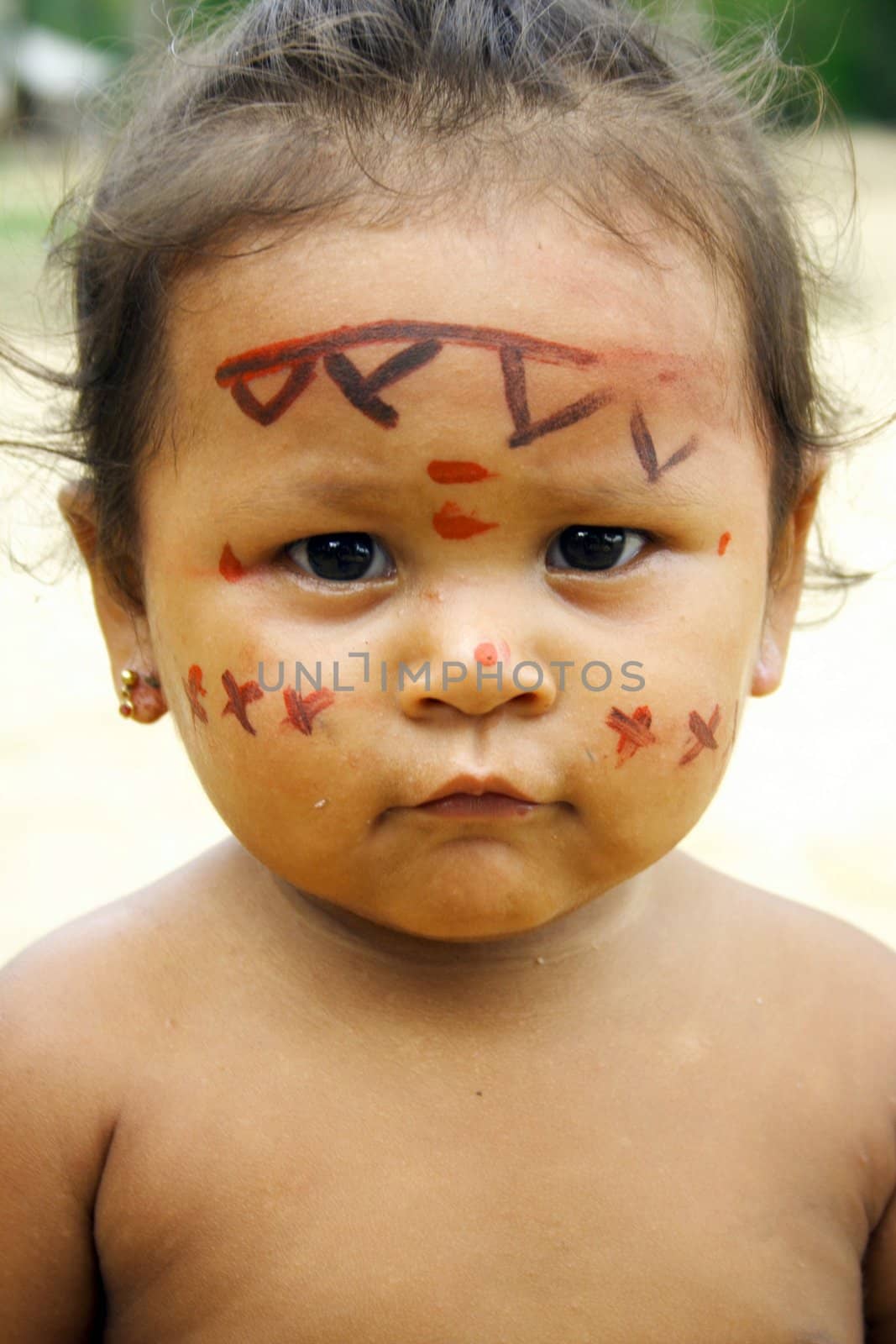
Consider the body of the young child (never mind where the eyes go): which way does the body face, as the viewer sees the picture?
toward the camera
